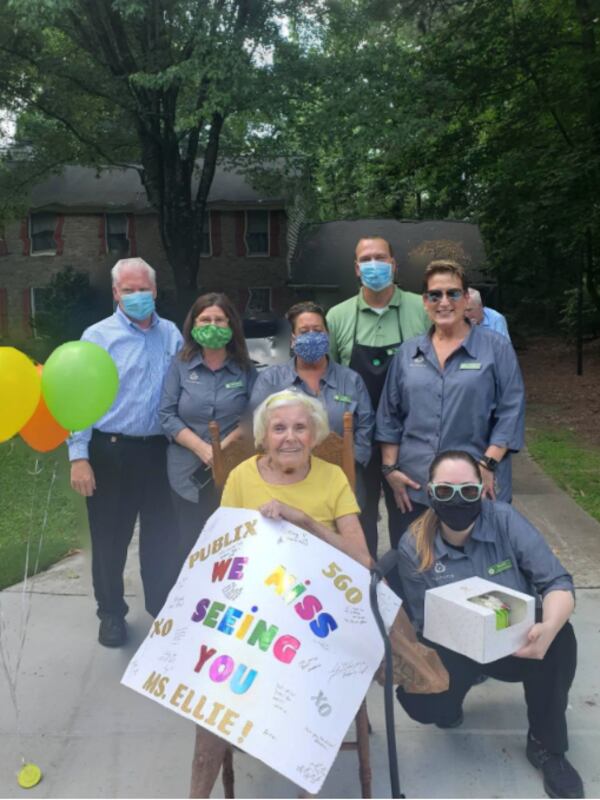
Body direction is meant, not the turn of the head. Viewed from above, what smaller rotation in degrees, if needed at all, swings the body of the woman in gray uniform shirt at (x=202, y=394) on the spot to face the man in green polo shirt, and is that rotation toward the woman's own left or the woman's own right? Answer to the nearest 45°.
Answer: approximately 90° to the woman's own left

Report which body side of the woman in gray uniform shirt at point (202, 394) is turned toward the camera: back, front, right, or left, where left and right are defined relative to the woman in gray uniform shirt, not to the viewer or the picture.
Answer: front

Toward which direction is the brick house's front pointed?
toward the camera

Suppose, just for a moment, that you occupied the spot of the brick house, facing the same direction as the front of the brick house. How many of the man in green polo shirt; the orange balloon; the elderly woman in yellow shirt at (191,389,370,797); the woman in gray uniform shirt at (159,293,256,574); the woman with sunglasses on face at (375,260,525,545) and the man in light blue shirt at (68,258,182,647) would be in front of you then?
6

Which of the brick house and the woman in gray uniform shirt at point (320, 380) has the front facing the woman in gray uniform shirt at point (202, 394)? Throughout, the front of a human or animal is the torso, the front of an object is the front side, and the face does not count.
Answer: the brick house

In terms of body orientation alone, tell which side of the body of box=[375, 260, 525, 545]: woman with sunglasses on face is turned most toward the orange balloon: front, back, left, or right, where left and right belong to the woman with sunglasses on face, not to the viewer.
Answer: right

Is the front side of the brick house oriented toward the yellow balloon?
yes

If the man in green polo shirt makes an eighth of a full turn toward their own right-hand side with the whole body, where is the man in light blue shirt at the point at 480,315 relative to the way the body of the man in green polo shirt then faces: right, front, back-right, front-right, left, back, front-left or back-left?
back

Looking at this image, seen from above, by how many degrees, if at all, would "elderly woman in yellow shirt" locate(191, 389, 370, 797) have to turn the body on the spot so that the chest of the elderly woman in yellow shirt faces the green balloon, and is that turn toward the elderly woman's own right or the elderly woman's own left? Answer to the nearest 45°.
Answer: approximately 90° to the elderly woman's own right

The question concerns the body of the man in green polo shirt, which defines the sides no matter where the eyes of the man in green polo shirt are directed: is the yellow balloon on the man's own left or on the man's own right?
on the man's own right

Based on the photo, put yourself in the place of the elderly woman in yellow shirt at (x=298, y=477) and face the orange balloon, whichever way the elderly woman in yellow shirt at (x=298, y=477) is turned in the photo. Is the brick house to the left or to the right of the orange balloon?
right

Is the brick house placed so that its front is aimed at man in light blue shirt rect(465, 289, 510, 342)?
yes

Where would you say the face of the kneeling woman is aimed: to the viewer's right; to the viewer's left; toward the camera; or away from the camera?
toward the camera

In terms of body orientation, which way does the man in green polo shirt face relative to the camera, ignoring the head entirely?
toward the camera
